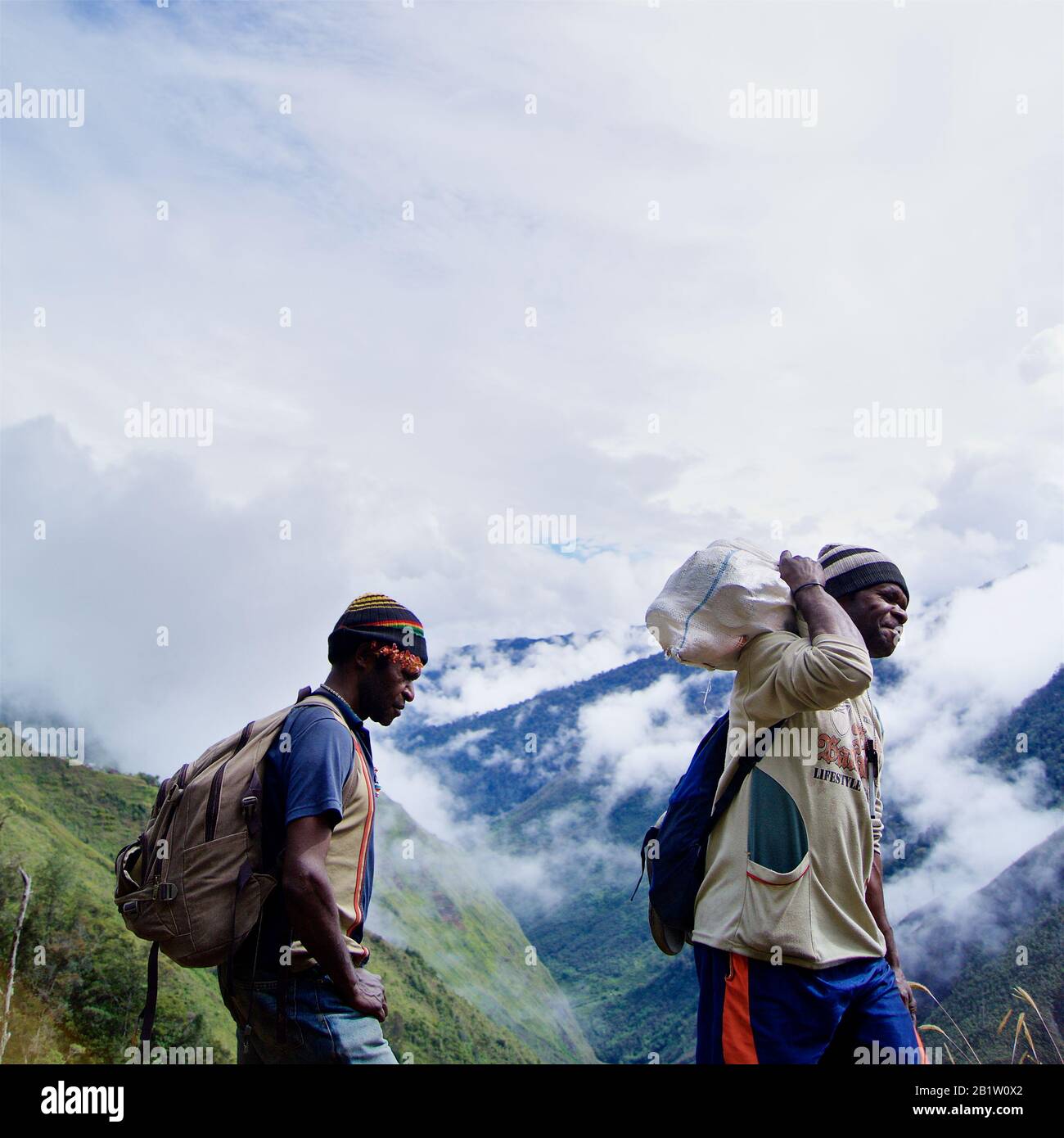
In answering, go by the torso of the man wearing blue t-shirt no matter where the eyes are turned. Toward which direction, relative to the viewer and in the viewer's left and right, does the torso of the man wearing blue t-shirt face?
facing to the right of the viewer

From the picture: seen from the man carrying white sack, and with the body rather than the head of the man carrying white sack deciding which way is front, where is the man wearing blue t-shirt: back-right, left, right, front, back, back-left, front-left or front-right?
back-right

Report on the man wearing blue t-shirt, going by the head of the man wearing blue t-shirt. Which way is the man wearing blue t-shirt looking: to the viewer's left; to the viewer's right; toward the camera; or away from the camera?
to the viewer's right

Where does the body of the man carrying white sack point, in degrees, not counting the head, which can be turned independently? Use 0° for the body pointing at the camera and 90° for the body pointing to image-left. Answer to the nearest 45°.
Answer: approximately 315°
